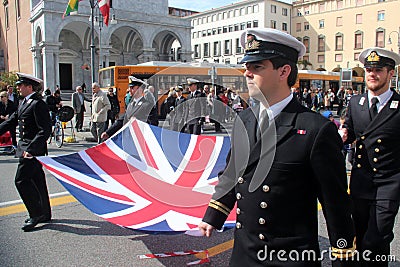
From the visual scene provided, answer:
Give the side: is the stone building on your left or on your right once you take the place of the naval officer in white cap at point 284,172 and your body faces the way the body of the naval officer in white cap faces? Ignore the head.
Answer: on your right

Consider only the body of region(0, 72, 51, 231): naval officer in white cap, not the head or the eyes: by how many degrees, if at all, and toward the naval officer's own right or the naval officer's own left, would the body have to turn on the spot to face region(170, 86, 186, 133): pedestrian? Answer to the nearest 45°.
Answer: approximately 180°

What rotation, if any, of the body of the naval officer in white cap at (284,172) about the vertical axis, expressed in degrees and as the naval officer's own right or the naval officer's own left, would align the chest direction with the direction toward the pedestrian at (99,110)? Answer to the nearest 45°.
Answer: approximately 90° to the naval officer's own right

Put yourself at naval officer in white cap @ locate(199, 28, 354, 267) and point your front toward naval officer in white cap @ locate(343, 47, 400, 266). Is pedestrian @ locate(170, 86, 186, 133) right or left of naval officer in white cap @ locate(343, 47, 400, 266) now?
left

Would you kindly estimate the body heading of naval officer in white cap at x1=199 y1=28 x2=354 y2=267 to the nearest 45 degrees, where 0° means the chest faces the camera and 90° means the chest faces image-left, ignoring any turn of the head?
approximately 45°

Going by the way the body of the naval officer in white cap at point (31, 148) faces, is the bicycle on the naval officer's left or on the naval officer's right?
on the naval officer's right

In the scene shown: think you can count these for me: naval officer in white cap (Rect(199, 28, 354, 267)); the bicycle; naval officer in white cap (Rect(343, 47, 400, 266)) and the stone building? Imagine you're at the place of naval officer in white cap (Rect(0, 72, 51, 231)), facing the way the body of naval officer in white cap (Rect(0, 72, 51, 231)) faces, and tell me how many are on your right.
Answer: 2

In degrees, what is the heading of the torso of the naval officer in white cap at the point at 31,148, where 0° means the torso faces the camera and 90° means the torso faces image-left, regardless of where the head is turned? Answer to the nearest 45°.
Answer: approximately 90°
